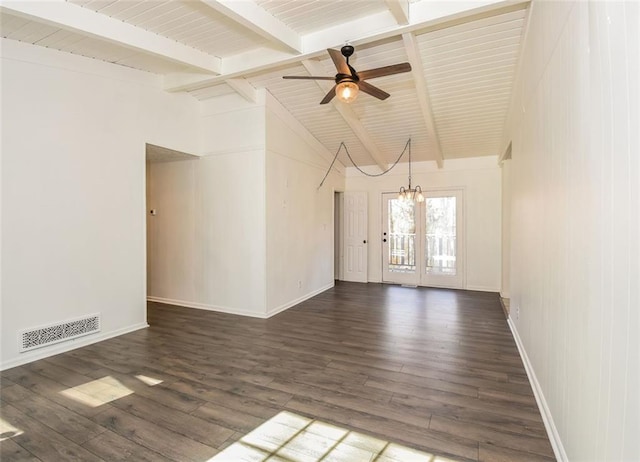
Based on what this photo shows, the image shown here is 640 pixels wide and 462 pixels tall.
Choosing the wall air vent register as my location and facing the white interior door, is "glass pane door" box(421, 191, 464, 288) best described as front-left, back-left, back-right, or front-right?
front-right

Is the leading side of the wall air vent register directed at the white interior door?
no

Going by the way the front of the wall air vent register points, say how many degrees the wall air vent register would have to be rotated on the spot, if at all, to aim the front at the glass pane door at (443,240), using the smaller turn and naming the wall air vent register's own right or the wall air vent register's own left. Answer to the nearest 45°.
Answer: approximately 45° to the wall air vent register's own left

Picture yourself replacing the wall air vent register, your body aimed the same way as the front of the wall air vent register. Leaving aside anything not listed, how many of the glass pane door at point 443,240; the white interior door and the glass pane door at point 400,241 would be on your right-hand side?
0

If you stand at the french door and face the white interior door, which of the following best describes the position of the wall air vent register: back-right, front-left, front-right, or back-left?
front-left

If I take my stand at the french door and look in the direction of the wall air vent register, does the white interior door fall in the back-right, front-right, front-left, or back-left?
front-right

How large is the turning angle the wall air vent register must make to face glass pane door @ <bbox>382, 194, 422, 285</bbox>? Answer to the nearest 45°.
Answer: approximately 45° to its left
